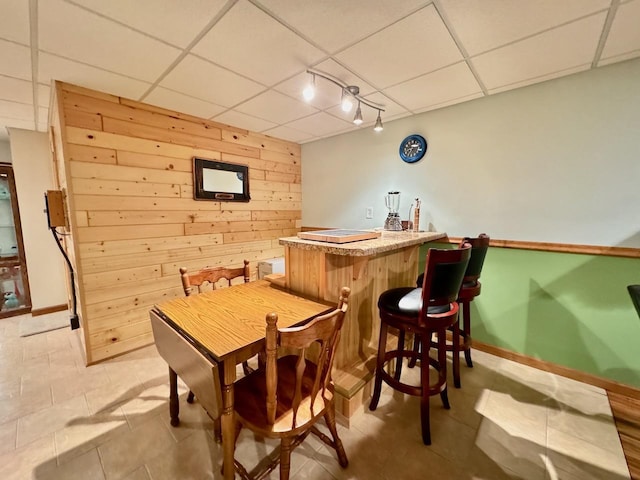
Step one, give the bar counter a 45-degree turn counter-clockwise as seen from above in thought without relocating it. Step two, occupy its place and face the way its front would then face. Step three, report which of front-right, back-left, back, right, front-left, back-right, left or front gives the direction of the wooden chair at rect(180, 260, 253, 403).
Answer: back

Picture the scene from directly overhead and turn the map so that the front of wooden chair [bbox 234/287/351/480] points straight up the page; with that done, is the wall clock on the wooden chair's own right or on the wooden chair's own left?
on the wooden chair's own right

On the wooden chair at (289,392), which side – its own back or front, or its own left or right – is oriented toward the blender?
right

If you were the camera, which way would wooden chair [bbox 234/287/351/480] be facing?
facing away from the viewer and to the left of the viewer

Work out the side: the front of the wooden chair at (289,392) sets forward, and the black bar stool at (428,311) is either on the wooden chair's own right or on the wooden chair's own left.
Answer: on the wooden chair's own right

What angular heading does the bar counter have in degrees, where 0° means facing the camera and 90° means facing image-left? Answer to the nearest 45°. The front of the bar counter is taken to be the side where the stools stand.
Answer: approximately 315°

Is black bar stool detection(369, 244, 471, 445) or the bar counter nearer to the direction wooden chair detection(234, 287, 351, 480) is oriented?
the bar counter

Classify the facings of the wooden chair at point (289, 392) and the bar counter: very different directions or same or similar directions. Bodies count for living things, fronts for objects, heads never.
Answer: very different directions
